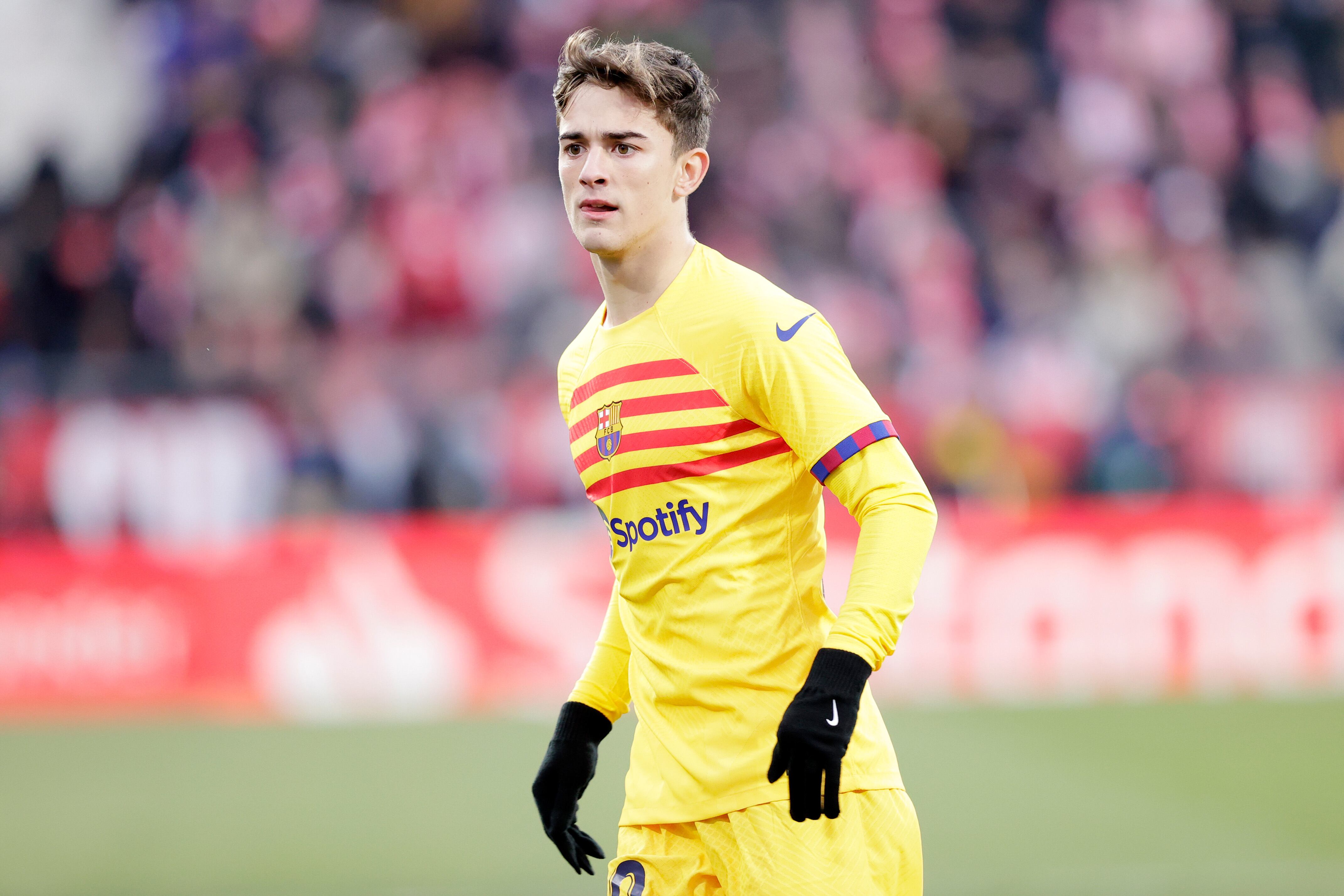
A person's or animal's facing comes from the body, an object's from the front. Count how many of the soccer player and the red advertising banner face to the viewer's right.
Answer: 0

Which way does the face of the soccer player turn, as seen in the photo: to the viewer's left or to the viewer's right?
to the viewer's left

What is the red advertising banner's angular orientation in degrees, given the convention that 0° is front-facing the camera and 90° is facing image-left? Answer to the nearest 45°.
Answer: approximately 0°

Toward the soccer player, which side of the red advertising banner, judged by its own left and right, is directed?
front

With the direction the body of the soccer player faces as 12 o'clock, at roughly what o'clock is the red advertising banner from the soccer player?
The red advertising banner is roughly at 4 o'clock from the soccer player.
